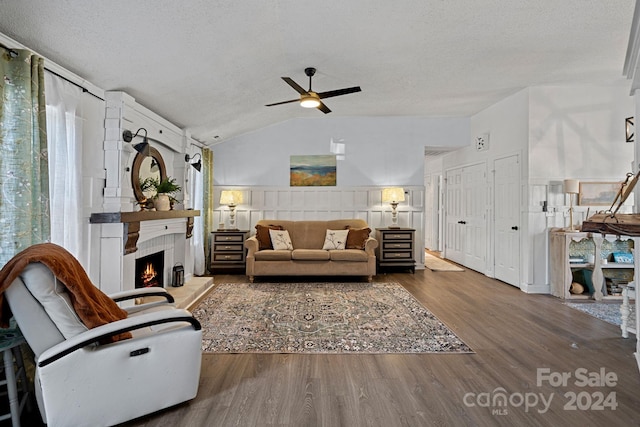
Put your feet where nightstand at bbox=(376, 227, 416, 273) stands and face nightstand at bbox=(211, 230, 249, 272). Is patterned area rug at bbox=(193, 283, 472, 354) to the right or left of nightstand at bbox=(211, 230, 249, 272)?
left

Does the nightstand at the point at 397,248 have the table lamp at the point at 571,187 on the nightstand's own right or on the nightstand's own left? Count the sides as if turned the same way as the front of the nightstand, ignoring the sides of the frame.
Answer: on the nightstand's own left

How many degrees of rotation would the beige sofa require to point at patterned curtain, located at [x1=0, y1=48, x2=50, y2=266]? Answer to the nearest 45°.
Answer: approximately 45° to its right

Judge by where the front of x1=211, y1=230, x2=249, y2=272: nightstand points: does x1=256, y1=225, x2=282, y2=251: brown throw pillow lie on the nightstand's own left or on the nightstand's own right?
on the nightstand's own left

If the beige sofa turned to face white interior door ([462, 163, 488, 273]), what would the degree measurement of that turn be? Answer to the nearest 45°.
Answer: approximately 90° to its left

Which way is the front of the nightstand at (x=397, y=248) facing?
toward the camera

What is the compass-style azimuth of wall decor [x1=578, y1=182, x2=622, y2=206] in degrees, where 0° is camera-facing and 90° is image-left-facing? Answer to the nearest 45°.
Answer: approximately 0°

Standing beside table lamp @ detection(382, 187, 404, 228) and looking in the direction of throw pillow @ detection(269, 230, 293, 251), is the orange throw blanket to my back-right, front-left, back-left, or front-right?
front-left

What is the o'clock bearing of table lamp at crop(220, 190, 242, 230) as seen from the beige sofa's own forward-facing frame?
The table lamp is roughly at 4 o'clock from the beige sofa.

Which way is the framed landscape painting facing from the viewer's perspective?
toward the camera

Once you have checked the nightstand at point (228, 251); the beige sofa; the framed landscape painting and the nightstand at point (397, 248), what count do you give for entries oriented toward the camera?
4

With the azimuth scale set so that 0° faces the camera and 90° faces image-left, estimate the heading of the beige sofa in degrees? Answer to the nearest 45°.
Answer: approximately 0°

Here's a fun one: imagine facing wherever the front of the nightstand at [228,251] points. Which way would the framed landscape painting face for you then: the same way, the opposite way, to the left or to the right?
the same way

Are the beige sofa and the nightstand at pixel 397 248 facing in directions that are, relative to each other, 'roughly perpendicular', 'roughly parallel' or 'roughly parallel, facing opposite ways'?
roughly parallel

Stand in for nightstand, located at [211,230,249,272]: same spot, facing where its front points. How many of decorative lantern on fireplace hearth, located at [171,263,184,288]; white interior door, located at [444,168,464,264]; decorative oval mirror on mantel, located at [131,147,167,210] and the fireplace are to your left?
1

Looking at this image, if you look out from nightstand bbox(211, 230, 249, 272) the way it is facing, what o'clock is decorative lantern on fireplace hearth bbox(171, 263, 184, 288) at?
The decorative lantern on fireplace hearth is roughly at 1 o'clock from the nightstand.

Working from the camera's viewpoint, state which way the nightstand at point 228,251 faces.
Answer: facing the viewer

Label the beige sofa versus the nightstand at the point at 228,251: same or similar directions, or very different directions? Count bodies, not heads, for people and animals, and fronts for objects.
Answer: same or similar directions
